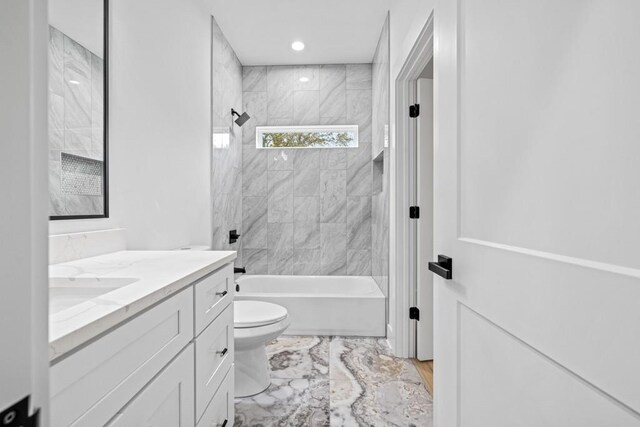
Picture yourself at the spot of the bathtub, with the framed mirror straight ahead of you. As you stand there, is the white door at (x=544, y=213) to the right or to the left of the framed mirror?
left

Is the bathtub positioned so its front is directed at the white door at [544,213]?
yes

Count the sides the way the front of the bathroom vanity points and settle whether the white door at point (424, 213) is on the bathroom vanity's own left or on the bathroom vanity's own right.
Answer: on the bathroom vanity's own left

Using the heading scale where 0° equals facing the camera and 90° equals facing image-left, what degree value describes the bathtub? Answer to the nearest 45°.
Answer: approximately 0°

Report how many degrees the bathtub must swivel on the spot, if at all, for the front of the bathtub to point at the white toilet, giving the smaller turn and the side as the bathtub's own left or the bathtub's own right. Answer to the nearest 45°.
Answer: approximately 45° to the bathtub's own right

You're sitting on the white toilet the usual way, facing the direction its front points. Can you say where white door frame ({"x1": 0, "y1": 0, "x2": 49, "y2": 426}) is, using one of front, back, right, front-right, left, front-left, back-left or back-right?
right

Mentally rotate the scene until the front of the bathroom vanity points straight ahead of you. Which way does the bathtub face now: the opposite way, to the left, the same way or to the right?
to the right

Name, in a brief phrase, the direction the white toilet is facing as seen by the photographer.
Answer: facing to the right of the viewer
